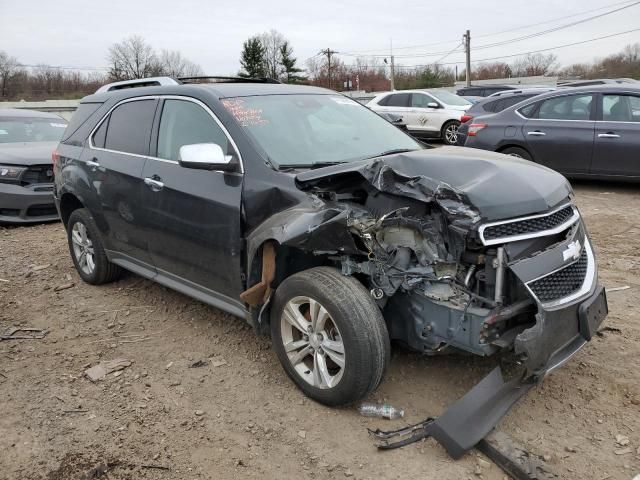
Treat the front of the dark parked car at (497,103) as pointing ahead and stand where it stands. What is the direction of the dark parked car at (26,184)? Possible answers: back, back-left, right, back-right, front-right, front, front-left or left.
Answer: back-right

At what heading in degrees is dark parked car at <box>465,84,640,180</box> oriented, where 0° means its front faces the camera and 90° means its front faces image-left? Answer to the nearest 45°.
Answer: approximately 270°

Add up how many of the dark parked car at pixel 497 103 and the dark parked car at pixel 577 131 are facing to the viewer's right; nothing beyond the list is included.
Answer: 2

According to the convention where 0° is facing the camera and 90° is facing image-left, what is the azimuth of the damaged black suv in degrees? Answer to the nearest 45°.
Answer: approximately 315°

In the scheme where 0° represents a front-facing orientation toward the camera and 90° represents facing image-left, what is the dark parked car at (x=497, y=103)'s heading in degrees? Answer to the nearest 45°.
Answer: approximately 270°

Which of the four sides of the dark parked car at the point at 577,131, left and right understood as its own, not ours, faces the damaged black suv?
right
